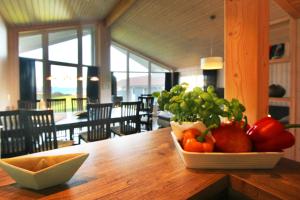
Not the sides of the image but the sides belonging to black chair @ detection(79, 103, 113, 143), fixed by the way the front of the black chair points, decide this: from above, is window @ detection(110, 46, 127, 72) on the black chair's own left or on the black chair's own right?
on the black chair's own right

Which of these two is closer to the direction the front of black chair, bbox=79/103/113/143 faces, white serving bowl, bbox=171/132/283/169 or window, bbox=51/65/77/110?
the window

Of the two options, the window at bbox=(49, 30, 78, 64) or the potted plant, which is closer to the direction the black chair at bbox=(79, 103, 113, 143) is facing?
the window

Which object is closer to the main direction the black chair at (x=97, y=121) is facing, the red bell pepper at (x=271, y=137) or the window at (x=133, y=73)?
the window

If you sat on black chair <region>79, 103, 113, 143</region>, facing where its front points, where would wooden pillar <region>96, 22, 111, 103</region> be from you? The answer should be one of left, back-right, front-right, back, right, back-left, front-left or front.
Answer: front-right

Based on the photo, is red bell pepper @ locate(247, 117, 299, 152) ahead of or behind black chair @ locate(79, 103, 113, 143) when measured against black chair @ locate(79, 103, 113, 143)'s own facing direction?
behind

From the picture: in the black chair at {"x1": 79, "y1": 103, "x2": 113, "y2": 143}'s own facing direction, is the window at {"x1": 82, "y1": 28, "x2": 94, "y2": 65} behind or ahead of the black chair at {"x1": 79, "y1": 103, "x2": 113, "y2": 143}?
ahead

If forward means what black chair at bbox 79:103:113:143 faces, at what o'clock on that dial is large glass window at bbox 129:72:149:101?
The large glass window is roughly at 2 o'clock from the black chair.

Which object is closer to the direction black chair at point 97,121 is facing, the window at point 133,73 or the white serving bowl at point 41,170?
the window

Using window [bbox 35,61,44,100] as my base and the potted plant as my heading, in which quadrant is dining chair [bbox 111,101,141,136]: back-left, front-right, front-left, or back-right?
front-left

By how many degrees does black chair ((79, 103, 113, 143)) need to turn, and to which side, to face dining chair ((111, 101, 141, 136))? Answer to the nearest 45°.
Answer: approximately 90° to its right

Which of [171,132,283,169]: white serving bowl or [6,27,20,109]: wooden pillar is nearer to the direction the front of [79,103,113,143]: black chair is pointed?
the wooden pillar

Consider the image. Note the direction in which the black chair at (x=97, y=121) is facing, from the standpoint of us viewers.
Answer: facing away from the viewer and to the left of the viewer

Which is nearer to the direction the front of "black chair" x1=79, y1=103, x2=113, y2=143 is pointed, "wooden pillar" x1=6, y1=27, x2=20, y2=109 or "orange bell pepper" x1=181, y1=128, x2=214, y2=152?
the wooden pillar

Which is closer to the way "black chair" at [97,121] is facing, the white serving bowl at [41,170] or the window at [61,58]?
the window

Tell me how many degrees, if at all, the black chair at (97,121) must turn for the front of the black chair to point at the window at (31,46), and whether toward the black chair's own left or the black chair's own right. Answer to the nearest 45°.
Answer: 0° — it already faces it
